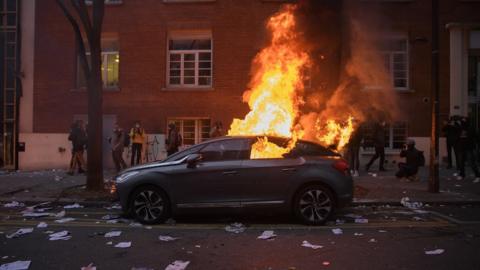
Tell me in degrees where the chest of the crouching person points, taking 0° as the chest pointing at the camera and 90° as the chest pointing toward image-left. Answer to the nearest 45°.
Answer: approximately 90°

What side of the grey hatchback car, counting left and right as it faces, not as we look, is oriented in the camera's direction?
left

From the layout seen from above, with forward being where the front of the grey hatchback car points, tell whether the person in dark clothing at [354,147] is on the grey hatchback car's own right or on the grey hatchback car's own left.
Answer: on the grey hatchback car's own right

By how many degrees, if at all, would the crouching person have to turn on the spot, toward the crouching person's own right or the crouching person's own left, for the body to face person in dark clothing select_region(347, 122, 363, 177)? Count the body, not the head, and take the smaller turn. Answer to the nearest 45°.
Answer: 0° — they already face them

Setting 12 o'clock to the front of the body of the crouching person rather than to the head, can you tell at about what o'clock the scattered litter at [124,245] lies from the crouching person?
The scattered litter is roughly at 10 o'clock from the crouching person.

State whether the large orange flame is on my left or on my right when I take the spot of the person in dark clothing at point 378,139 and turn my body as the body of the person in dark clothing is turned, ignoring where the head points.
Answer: on my right

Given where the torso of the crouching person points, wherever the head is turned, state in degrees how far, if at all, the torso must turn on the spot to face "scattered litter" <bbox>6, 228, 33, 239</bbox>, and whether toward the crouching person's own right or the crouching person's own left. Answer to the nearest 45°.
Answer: approximately 45° to the crouching person's own left

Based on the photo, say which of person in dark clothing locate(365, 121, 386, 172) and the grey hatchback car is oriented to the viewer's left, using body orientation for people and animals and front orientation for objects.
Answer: the grey hatchback car

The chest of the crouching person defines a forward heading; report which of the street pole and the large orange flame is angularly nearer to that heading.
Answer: the large orange flame
